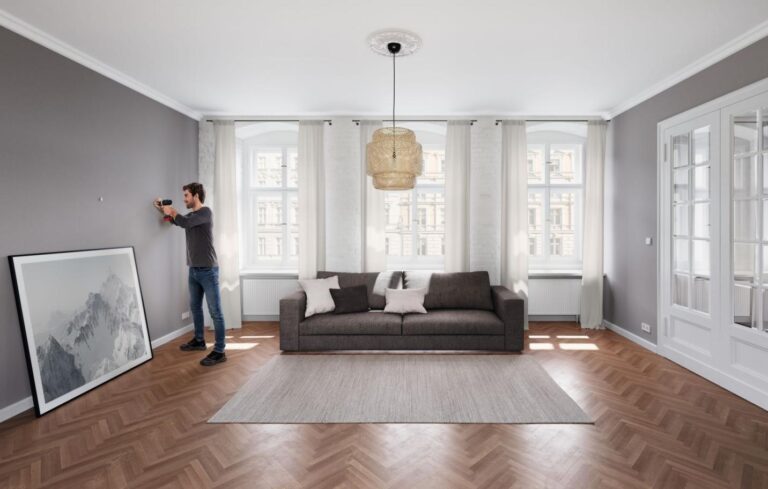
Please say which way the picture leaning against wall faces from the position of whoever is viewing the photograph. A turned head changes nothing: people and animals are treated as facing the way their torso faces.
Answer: facing the viewer and to the right of the viewer

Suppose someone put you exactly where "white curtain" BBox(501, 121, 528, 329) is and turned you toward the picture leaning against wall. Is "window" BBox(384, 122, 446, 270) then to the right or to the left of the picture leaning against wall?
right

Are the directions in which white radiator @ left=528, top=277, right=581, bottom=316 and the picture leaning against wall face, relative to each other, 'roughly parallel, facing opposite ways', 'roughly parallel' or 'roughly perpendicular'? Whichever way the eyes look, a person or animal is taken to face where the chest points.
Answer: roughly perpendicular

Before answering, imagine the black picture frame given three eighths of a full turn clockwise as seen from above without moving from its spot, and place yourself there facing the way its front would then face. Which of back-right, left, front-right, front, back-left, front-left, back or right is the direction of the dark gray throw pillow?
back

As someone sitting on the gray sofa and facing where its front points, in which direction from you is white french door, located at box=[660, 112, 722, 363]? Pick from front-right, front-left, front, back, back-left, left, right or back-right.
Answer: left

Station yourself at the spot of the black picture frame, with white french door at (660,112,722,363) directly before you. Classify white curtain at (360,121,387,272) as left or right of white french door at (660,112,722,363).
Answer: left

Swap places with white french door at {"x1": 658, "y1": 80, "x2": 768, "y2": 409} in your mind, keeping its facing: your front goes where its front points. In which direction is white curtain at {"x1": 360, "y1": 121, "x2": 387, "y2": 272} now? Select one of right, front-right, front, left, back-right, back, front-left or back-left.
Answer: front-right

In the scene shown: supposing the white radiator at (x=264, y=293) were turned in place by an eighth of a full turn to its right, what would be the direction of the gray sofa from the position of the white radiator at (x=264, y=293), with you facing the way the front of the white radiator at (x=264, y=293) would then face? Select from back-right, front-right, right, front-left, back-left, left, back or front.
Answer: left

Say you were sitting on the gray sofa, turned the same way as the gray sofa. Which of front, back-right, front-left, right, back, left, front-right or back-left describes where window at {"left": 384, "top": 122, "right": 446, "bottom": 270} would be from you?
back

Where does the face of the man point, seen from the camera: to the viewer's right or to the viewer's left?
to the viewer's left

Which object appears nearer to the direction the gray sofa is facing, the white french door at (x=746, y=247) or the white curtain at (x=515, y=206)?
the white french door

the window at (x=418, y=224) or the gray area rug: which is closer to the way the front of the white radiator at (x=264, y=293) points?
the gray area rug

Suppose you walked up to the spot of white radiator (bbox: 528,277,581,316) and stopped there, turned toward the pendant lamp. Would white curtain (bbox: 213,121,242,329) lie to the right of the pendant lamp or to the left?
right

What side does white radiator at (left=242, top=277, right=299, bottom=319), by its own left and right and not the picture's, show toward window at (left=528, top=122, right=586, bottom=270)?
left

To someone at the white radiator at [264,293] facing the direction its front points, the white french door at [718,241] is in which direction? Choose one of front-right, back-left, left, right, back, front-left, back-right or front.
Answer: front-left

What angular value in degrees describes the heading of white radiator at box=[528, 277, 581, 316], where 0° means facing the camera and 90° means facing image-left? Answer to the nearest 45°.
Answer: approximately 0°
